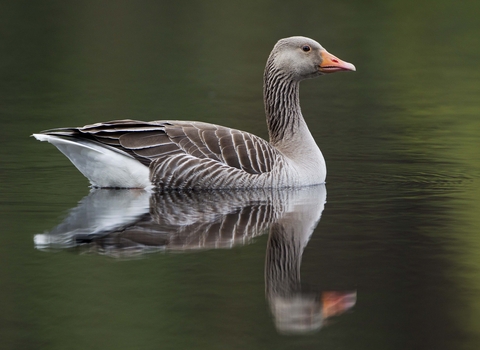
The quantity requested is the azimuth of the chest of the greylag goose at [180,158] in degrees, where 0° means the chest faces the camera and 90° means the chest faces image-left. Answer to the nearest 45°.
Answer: approximately 270°
